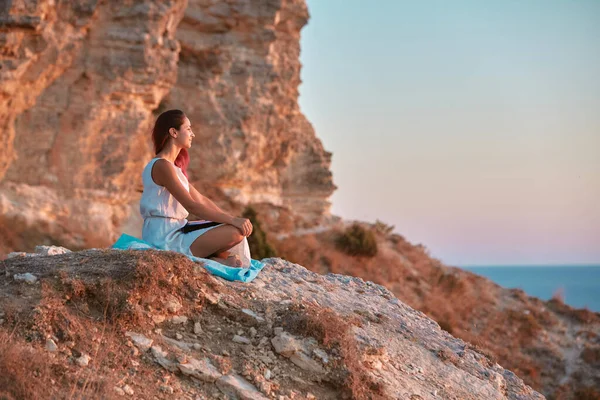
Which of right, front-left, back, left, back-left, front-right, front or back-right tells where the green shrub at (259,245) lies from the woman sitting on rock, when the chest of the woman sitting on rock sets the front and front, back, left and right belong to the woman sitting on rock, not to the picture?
left

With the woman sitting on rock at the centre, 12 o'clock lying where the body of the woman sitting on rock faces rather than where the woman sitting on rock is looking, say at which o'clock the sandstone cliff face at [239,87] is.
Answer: The sandstone cliff face is roughly at 9 o'clock from the woman sitting on rock.

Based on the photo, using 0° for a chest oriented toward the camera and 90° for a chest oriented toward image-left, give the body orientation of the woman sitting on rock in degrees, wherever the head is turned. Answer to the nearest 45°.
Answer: approximately 270°

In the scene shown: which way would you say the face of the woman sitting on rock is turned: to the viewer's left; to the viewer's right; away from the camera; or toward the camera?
to the viewer's right

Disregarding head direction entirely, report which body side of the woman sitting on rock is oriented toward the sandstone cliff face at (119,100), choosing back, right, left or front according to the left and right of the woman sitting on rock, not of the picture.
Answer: left

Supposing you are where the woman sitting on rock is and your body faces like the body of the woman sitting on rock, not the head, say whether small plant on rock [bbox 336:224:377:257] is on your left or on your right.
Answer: on your left
